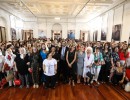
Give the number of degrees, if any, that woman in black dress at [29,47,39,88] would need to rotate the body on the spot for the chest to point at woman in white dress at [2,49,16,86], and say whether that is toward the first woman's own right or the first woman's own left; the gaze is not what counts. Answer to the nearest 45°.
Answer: approximately 90° to the first woman's own right

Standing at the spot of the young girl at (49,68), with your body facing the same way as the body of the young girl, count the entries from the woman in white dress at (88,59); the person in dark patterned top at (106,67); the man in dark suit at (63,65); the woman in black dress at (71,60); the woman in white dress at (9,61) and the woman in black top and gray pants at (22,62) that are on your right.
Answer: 2

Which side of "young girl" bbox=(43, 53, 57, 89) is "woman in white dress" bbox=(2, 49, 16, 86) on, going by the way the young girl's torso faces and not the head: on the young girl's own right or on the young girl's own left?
on the young girl's own right

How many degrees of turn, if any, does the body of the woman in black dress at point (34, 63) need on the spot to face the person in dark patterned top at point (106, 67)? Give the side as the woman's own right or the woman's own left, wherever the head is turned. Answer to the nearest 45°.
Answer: approximately 90° to the woman's own left

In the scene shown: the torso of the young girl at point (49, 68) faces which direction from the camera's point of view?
toward the camera

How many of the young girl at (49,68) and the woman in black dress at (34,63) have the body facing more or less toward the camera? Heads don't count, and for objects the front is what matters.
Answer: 2

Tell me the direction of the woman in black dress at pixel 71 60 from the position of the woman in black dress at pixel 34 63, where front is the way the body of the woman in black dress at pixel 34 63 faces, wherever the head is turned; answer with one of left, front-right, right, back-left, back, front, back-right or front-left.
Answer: left

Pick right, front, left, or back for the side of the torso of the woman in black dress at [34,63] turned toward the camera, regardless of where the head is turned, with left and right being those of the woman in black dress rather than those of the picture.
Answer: front

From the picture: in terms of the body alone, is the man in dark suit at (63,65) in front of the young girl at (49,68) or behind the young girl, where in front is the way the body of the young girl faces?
behind
